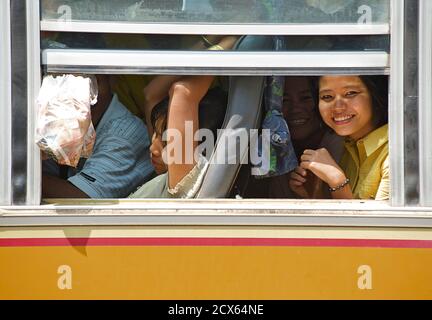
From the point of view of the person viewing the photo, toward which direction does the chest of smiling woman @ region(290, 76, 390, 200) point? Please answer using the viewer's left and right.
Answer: facing the viewer and to the left of the viewer

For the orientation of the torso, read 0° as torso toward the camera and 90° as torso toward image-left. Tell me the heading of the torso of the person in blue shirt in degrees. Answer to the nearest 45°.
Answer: approximately 90°

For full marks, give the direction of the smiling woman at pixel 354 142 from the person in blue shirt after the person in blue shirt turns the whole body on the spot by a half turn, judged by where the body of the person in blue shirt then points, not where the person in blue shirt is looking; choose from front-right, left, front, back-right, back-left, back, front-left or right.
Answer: front
